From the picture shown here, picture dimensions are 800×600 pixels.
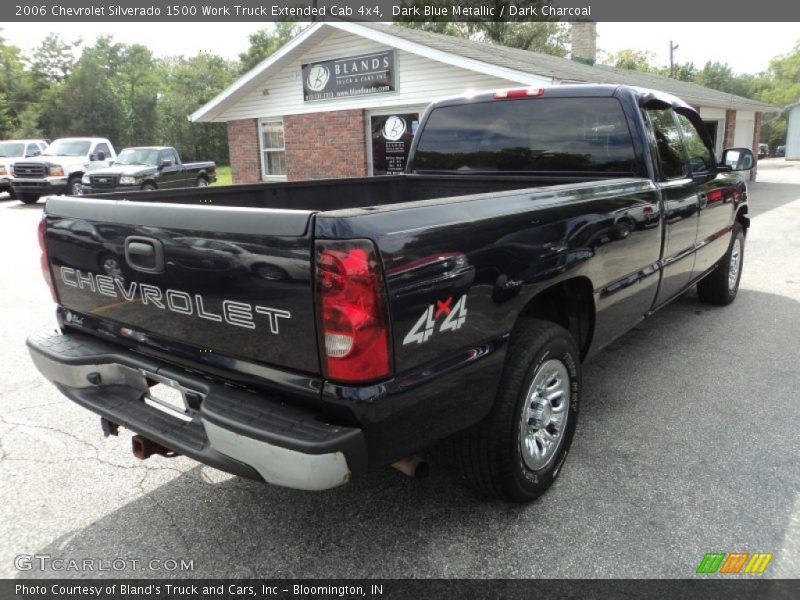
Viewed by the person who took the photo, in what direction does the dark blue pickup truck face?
facing away from the viewer and to the right of the viewer

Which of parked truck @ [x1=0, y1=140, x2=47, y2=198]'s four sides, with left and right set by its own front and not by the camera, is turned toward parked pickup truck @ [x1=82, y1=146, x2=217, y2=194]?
left

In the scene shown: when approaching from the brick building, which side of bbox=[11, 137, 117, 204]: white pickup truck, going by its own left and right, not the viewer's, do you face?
left

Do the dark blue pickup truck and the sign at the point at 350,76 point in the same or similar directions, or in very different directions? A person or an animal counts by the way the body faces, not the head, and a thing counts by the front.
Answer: very different directions

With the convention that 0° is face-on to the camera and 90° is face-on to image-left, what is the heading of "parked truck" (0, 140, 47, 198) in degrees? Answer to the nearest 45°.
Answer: approximately 45°

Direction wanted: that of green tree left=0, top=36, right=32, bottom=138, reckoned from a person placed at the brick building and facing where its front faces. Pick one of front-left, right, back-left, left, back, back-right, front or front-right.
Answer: right

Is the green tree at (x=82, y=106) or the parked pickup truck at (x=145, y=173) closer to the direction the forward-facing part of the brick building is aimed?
the parked pickup truck

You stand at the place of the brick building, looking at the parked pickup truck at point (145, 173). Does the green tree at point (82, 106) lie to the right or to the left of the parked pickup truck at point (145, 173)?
right

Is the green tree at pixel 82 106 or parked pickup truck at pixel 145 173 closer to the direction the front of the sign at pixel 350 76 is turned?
the parked pickup truck

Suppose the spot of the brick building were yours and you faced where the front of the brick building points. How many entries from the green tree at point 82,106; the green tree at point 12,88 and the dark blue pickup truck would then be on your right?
2
